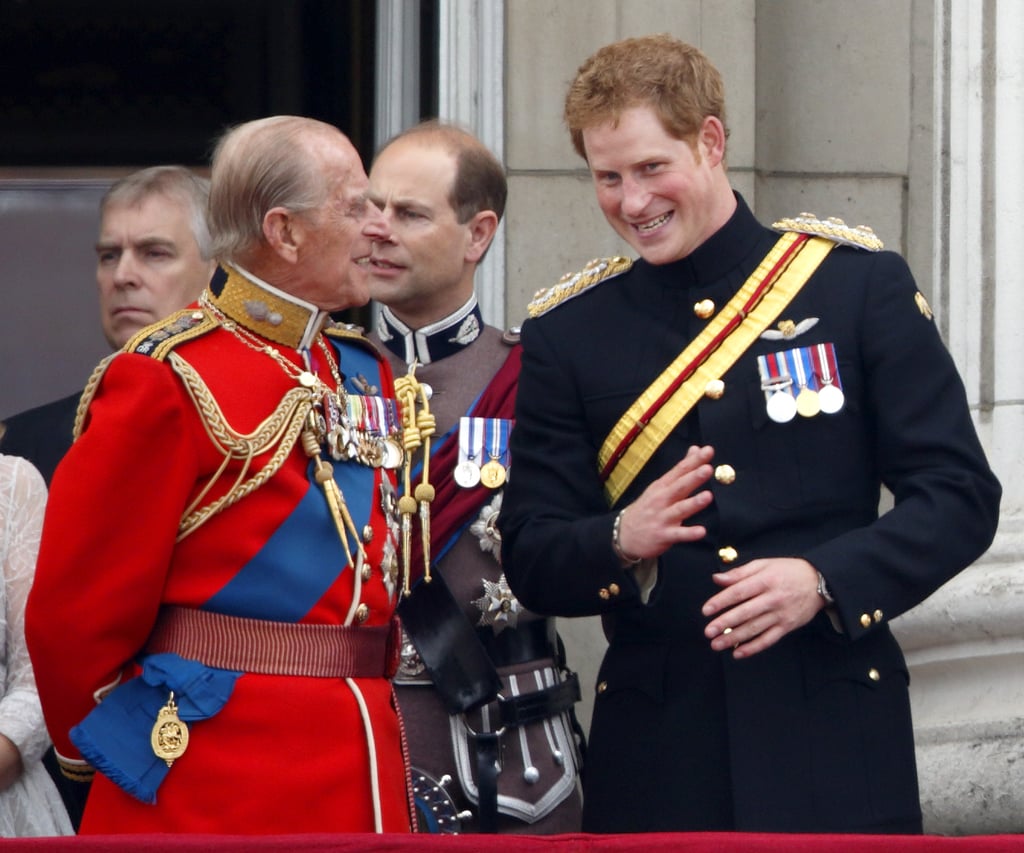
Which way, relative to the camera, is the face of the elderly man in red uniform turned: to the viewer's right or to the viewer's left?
to the viewer's right

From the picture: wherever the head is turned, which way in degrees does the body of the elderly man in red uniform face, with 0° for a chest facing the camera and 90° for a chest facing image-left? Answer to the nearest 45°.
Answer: approximately 315°
